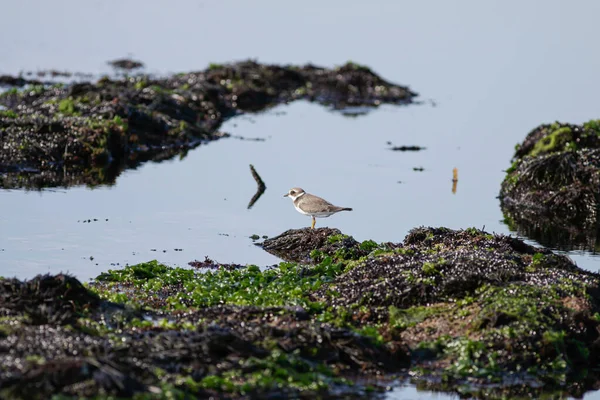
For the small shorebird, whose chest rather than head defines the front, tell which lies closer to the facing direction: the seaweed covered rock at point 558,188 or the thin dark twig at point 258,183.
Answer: the thin dark twig

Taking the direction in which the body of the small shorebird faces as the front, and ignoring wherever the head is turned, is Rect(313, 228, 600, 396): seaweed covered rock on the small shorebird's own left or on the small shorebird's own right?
on the small shorebird's own left

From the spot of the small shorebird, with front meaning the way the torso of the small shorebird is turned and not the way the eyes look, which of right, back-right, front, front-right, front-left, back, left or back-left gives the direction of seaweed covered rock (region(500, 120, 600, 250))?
back-right

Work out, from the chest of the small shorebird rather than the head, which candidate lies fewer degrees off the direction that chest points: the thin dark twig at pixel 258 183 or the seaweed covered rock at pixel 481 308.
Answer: the thin dark twig

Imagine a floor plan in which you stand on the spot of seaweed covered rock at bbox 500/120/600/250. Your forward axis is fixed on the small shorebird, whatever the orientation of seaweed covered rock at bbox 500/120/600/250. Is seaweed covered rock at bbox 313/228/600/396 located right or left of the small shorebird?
left

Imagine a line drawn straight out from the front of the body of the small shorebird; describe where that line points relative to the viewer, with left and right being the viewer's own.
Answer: facing to the left of the viewer

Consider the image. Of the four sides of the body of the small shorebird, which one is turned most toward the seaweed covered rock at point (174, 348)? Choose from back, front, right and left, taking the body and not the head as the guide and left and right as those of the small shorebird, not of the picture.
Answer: left
